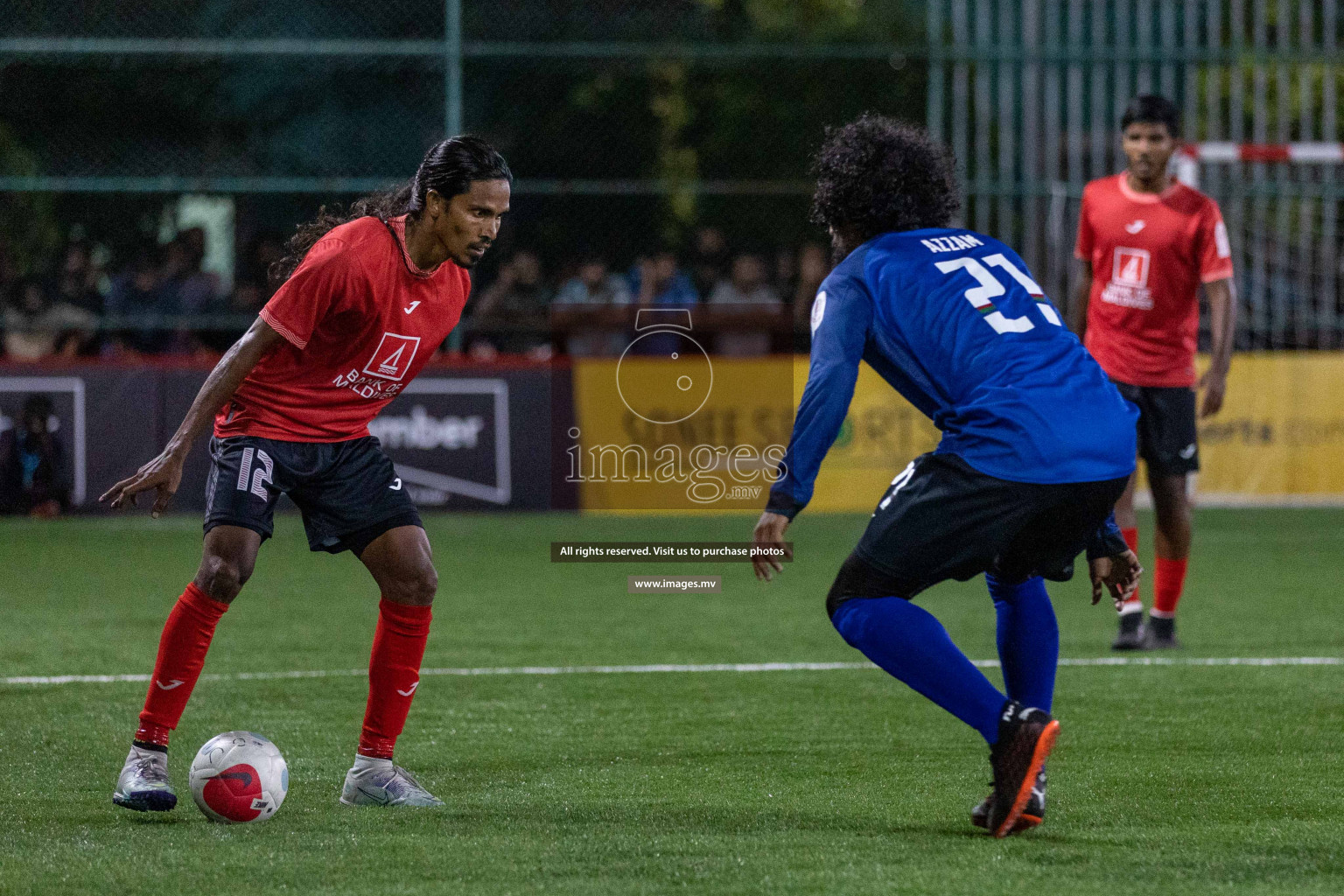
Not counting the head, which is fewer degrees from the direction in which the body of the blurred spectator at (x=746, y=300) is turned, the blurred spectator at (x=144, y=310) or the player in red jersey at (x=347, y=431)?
the player in red jersey

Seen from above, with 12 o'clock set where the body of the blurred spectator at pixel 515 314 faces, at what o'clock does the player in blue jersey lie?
The player in blue jersey is roughly at 12 o'clock from the blurred spectator.

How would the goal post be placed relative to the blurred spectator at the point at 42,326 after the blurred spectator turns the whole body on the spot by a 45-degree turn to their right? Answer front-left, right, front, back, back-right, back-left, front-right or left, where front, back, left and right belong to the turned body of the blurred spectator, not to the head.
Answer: back-left

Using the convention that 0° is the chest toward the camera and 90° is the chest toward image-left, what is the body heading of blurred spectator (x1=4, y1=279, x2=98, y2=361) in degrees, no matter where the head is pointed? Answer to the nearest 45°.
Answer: approximately 0°

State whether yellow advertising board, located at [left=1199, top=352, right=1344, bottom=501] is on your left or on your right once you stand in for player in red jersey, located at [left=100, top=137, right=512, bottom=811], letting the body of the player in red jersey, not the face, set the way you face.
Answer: on your left

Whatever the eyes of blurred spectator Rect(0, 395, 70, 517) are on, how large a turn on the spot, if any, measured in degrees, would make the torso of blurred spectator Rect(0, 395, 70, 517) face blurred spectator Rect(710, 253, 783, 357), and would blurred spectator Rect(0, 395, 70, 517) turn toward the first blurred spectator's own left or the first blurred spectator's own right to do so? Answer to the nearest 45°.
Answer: approximately 90° to the first blurred spectator's own left

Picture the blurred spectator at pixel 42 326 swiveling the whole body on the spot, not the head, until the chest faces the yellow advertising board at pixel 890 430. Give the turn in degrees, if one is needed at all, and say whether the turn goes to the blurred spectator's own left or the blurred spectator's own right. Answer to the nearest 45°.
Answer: approximately 90° to the blurred spectator's own left

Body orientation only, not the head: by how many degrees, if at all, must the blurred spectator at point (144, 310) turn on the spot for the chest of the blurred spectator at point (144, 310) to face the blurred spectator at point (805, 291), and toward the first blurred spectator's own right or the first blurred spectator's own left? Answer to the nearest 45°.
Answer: approximately 90° to the first blurred spectator's own left

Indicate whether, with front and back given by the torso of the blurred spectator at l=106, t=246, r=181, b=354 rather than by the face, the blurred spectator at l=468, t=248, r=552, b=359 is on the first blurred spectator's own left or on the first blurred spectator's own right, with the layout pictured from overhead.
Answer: on the first blurred spectator's own left

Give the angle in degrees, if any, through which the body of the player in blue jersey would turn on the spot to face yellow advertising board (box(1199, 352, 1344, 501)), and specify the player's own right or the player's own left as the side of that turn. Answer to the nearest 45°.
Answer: approximately 45° to the player's own right

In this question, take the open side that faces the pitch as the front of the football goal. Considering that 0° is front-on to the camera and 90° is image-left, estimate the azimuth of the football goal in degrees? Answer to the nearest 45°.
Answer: approximately 0°

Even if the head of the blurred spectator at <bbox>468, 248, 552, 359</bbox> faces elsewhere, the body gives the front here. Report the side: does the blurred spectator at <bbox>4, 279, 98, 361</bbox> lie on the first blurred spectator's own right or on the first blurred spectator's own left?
on the first blurred spectator's own right
